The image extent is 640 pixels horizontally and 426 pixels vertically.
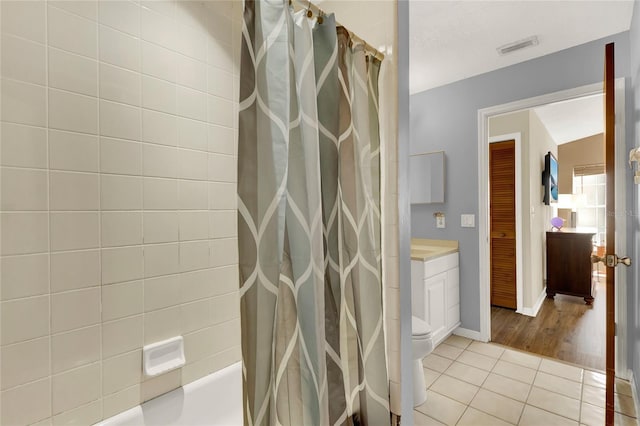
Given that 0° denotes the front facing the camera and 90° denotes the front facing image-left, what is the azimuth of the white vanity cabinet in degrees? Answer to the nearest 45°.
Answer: approximately 315°

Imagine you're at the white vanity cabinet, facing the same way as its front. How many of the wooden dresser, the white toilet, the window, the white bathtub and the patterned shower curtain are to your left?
2

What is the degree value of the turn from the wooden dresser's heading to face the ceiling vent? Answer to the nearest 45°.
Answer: approximately 90° to its right

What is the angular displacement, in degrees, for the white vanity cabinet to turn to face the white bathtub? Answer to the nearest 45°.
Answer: approximately 90° to its right

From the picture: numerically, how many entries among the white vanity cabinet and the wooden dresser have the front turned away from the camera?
0

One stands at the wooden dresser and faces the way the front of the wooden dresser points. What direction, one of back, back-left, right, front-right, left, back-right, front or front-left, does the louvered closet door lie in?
back-right

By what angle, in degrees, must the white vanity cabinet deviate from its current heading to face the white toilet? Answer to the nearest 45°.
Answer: approximately 45° to its right

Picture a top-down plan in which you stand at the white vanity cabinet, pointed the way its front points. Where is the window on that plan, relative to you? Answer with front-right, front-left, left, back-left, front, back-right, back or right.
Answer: left

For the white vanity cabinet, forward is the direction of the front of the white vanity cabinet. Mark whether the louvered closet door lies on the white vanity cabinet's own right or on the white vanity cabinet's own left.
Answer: on the white vanity cabinet's own left

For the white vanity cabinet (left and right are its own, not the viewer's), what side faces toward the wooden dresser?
left

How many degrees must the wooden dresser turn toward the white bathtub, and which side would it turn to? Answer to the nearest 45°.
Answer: approximately 90° to its right

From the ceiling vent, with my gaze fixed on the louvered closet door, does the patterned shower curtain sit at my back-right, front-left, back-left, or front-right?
back-left
